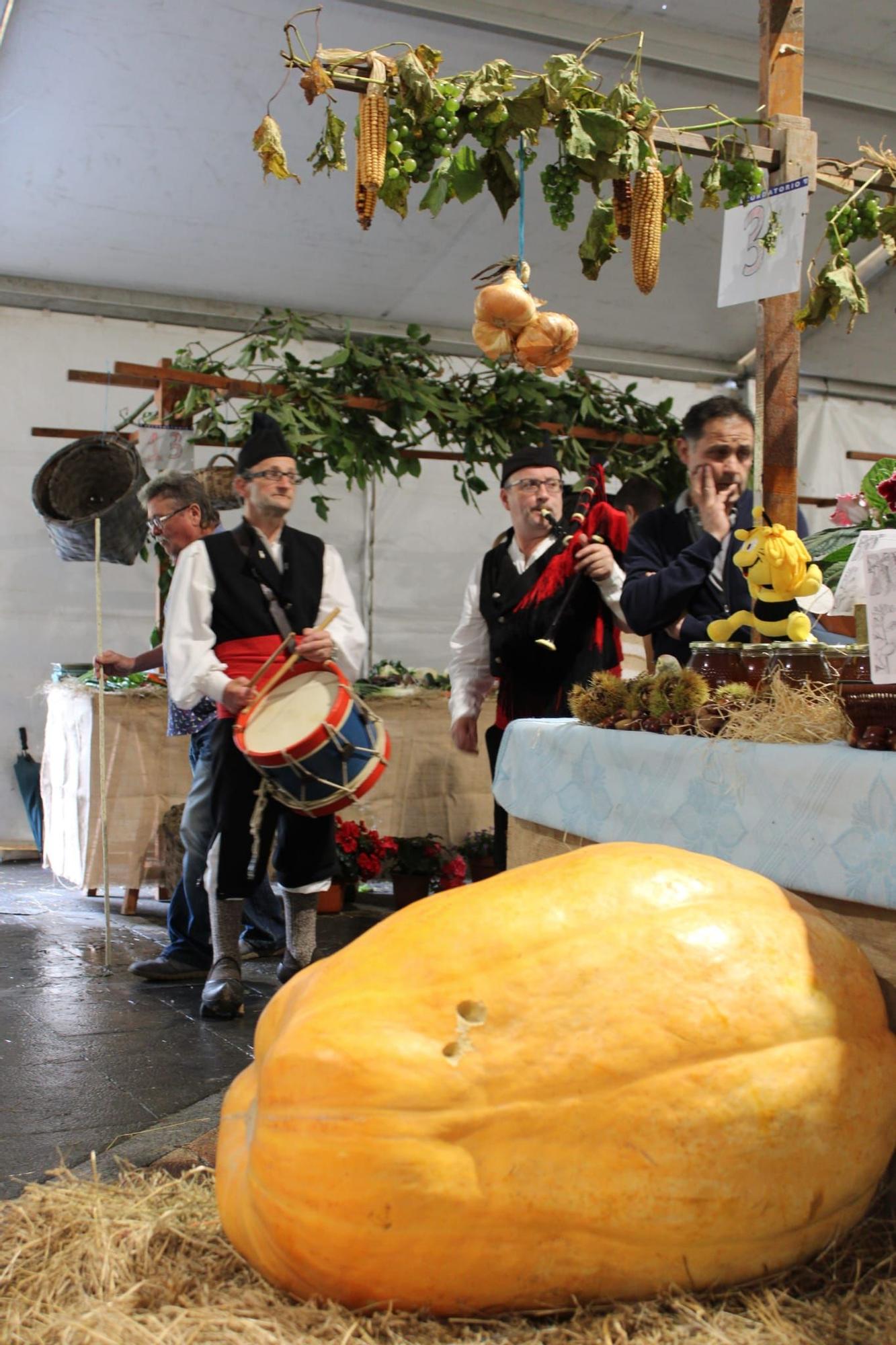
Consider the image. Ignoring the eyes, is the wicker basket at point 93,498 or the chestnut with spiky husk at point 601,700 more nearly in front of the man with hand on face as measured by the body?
the chestnut with spiky husk

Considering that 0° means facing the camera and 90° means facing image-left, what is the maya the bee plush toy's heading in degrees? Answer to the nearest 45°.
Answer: approximately 90°

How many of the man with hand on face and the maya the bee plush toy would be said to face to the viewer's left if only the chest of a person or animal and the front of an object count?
1

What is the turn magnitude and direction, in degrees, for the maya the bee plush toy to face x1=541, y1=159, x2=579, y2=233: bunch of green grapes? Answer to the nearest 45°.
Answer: approximately 45° to its right

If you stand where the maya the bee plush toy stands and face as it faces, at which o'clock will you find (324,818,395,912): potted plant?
The potted plant is roughly at 2 o'clock from the maya the bee plush toy.
